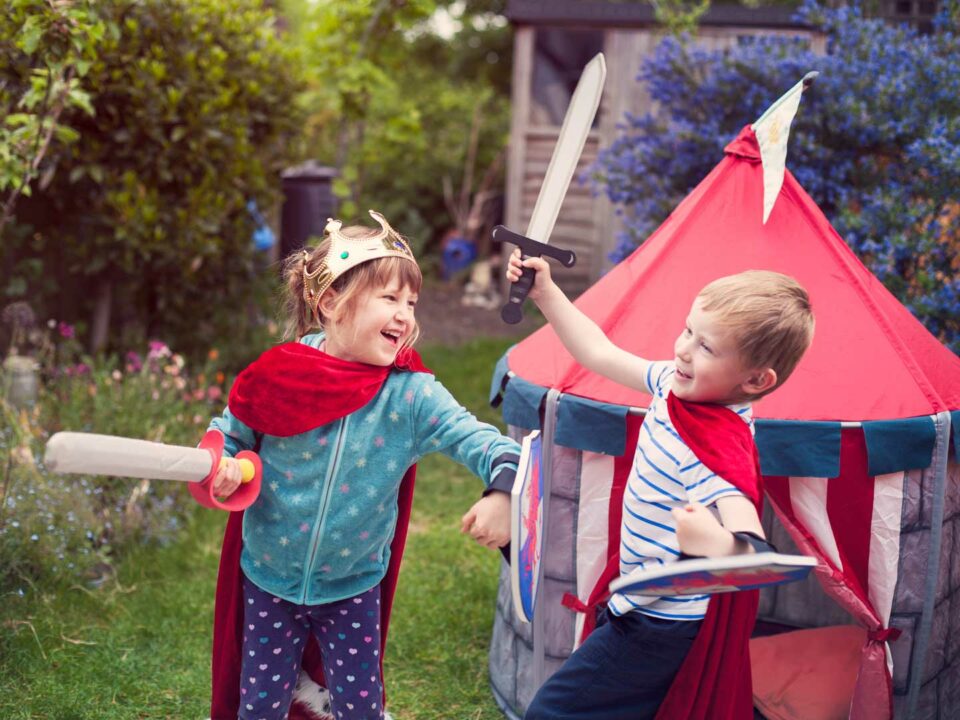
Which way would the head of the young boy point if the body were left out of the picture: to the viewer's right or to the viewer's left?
to the viewer's left

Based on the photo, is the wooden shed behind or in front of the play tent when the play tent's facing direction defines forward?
behind

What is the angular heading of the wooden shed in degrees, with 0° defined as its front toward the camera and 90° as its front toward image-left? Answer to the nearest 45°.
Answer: approximately 0°

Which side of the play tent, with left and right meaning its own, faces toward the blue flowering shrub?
back

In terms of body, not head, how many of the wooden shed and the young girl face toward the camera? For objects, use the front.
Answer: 2

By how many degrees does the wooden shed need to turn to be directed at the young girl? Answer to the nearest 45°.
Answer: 0° — it already faces them

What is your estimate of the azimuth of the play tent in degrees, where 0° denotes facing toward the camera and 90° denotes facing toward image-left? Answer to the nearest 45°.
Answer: approximately 0°

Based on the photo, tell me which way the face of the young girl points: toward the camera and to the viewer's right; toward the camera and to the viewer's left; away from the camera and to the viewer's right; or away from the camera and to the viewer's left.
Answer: toward the camera and to the viewer's right
